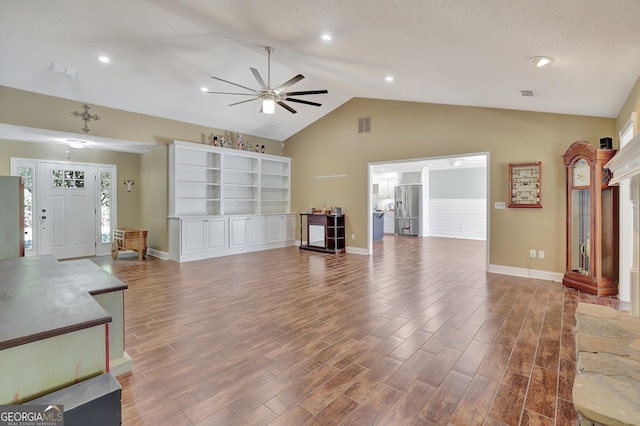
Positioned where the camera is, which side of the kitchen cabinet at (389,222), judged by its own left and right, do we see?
front

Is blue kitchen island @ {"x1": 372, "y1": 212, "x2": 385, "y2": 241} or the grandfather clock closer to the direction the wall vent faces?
the grandfather clock

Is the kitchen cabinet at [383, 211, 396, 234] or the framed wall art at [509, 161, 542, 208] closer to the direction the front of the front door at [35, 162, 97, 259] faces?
the framed wall art

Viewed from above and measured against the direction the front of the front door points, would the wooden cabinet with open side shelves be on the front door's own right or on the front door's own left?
on the front door's own left

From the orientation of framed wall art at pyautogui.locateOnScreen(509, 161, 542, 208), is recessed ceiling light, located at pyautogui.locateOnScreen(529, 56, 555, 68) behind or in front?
in front

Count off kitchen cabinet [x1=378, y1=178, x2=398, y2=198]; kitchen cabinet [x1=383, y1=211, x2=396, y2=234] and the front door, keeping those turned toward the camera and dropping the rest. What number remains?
3

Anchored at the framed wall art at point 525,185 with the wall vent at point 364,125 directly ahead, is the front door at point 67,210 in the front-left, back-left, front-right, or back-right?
front-left

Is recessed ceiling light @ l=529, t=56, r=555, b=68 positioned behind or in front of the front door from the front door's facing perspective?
in front

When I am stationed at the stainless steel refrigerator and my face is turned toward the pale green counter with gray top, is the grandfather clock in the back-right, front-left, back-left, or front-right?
front-left

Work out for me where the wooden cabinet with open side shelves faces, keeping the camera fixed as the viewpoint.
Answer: facing the viewer and to the left of the viewer

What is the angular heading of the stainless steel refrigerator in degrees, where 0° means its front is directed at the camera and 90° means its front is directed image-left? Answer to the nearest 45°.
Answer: approximately 0°

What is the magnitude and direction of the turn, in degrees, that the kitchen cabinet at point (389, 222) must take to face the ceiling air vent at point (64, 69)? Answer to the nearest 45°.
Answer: approximately 45° to its right

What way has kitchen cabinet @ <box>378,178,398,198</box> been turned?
toward the camera

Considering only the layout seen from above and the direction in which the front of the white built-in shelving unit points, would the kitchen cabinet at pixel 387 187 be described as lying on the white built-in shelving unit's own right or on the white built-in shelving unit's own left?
on the white built-in shelving unit's own left
